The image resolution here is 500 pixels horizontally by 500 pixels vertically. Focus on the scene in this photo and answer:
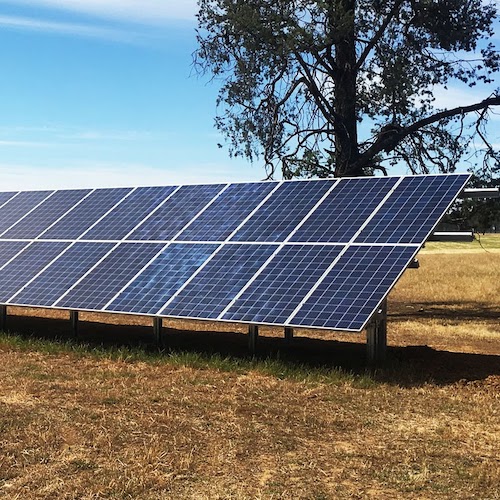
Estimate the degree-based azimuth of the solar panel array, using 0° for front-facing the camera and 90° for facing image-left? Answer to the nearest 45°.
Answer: approximately 45°
